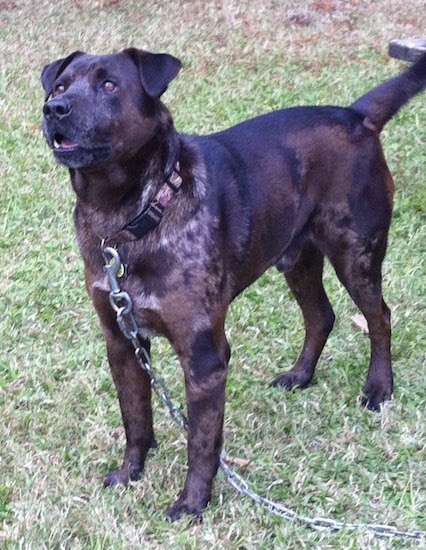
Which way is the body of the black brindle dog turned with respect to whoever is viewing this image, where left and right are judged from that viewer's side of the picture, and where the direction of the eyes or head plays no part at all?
facing the viewer and to the left of the viewer
